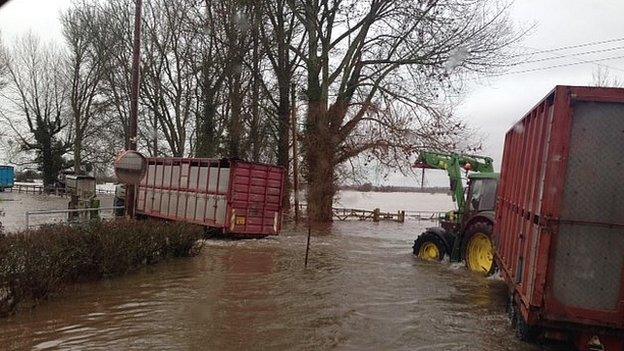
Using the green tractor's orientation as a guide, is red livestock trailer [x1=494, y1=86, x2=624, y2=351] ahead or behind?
behind

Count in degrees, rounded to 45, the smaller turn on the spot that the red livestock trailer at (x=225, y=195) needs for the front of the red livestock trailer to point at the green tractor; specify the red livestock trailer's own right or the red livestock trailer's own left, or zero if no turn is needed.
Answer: approximately 180°

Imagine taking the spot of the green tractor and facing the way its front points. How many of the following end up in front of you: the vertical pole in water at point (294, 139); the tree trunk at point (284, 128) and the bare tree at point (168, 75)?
3

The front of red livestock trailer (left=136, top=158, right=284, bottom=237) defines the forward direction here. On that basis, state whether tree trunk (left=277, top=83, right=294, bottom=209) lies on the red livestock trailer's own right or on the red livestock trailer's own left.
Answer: on the red livestock trailer's own right

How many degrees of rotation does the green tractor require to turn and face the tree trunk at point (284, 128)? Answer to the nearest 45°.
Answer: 0° — it already faces it

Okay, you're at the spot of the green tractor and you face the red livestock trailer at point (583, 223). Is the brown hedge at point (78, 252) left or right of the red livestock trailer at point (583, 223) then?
right

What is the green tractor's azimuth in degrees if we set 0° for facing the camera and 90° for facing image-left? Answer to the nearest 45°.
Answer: approximately 135°

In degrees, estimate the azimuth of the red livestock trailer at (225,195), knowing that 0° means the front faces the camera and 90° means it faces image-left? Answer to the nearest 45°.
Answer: approximately 135°

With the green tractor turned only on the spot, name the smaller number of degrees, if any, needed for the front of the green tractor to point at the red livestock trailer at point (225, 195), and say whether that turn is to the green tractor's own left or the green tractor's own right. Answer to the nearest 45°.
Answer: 0° — it already faces it
